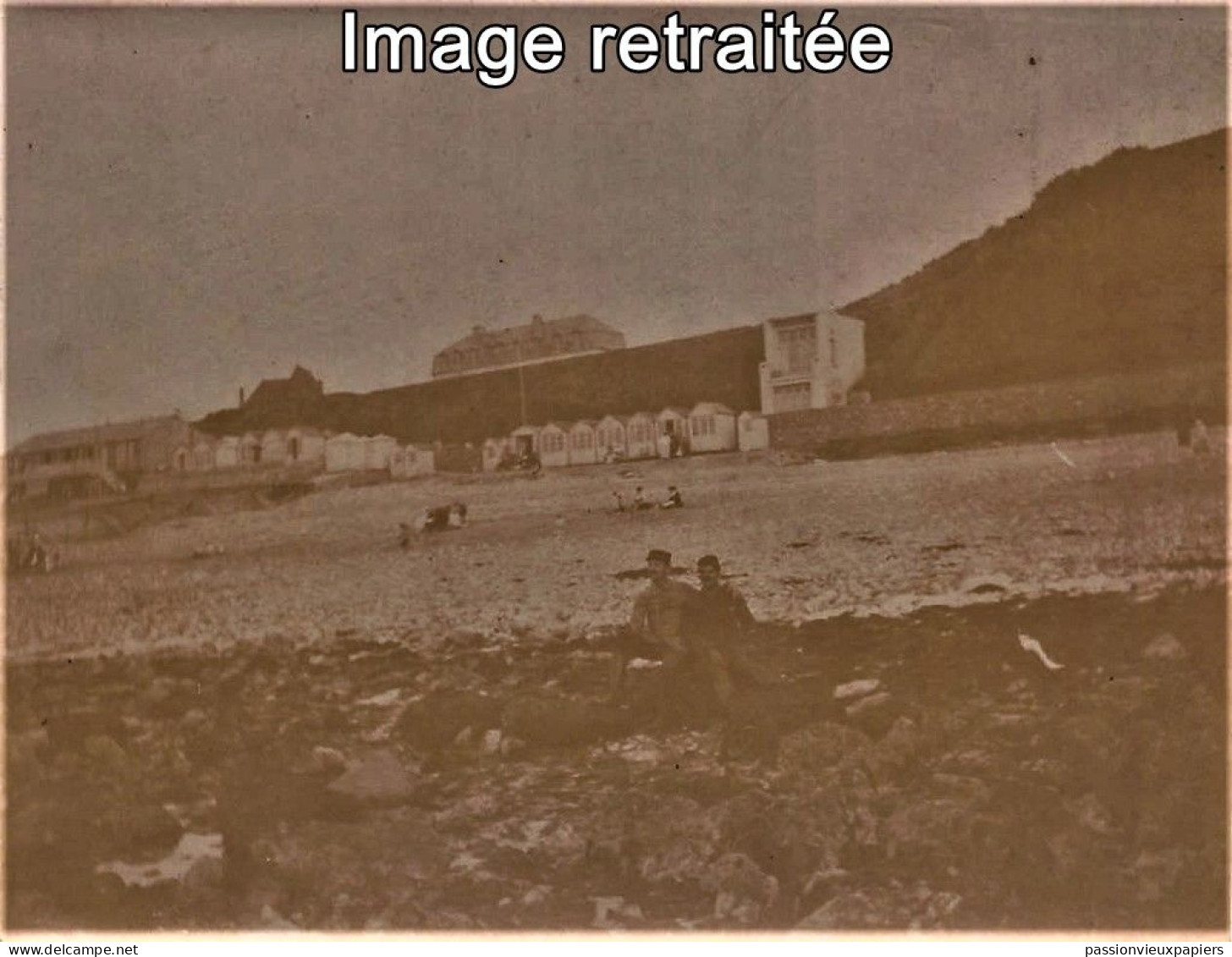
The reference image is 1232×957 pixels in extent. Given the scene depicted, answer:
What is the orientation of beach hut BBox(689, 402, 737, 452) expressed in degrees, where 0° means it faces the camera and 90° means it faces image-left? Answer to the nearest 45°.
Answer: approximately 0°

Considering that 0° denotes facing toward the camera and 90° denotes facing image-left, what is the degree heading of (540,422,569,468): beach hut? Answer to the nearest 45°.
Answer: approximately 0°

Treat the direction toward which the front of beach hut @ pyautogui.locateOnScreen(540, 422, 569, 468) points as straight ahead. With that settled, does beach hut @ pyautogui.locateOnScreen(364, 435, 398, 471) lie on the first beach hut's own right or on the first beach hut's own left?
on the first beach hut's own right

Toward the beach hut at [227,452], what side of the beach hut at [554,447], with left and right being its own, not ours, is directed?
right

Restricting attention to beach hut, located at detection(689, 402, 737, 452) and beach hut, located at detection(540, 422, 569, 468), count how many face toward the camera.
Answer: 2

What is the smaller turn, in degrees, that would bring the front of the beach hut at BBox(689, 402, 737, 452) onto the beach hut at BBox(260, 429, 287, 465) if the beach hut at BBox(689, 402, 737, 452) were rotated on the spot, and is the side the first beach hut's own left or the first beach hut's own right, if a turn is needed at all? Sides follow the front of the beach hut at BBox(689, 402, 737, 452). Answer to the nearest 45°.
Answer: approximately 90° to the first beach hut's own right

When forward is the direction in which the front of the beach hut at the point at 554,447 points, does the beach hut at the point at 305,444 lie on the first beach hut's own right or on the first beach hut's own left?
on the first beach hut's own right

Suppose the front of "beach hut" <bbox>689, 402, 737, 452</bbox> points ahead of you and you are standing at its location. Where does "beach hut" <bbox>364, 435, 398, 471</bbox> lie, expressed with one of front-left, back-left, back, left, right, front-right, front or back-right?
right
